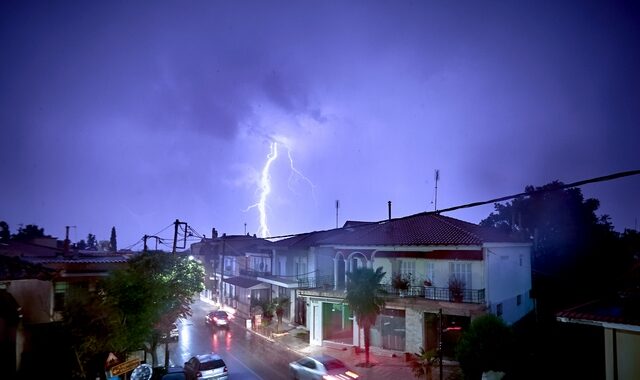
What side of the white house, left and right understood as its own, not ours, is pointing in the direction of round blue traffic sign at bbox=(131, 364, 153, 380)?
front

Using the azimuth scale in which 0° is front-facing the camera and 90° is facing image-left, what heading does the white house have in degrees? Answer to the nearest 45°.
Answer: approximately 45°

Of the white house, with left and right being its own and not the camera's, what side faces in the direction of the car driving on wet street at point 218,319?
right

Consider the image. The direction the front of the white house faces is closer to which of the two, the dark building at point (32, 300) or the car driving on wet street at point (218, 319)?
the dark building

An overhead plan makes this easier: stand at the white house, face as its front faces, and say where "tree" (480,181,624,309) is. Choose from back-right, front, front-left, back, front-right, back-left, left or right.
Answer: back

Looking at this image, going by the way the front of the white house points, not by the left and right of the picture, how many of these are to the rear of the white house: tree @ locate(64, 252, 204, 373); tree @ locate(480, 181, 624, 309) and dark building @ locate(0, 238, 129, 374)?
1
